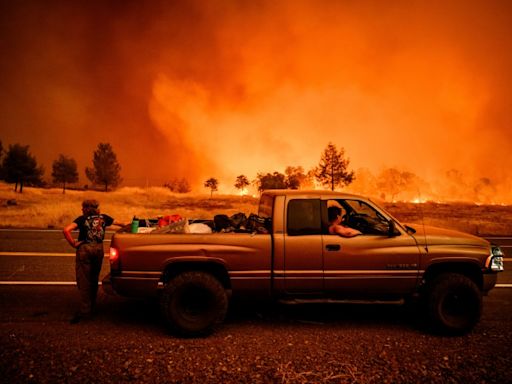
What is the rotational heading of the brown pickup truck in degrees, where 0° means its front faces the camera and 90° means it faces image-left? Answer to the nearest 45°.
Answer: approximately 270°

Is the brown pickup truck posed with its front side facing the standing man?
no
